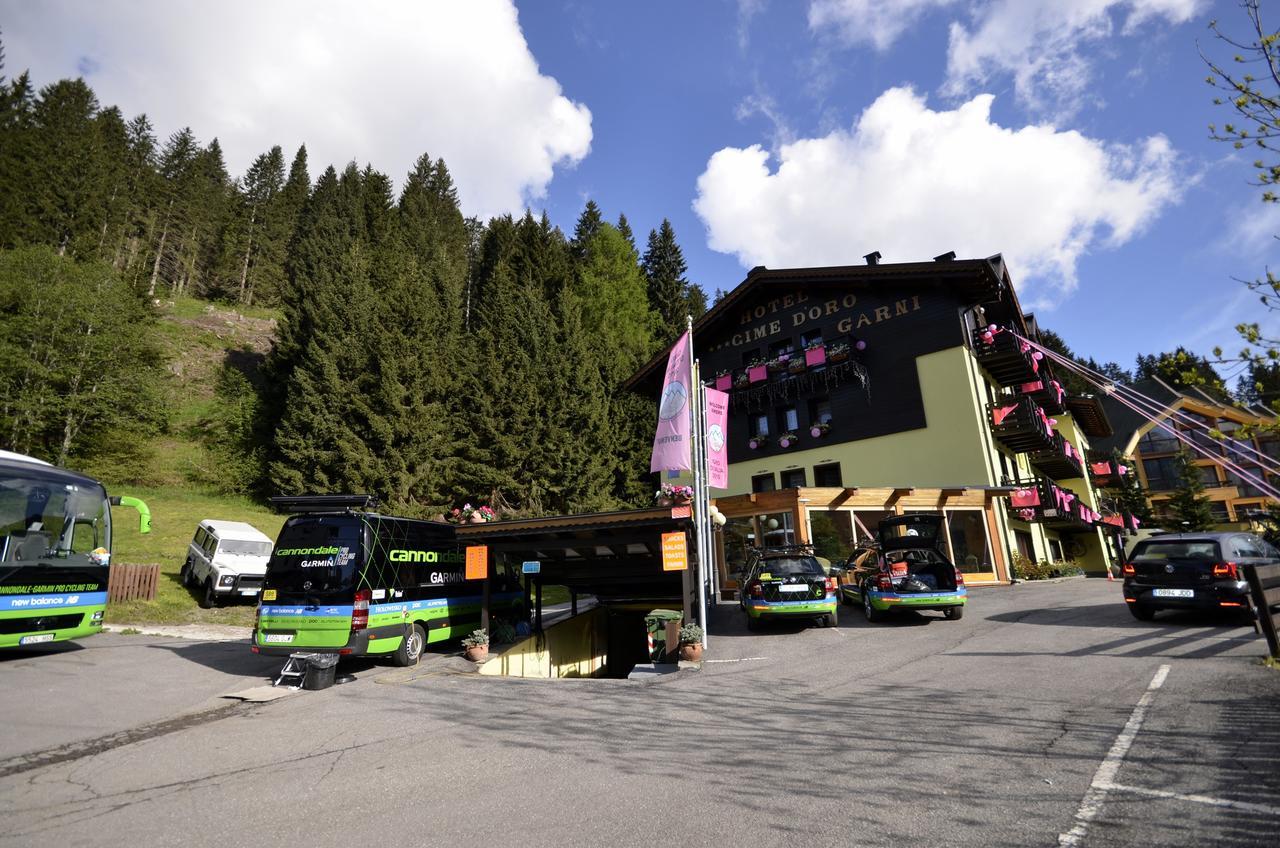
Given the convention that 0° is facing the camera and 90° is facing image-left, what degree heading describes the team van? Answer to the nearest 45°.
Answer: approximately 225°

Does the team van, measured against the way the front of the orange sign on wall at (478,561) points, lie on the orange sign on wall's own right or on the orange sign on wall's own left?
on the orange sign on wall's own right

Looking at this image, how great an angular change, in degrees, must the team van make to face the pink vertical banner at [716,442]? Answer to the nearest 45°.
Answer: approximately 45° to its right

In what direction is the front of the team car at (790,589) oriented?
away from the camera

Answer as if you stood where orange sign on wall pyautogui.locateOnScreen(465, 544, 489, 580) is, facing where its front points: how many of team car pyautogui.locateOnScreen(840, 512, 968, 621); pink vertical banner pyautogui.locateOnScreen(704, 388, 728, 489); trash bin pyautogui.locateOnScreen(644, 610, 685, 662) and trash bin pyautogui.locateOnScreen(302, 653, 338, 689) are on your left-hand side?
3

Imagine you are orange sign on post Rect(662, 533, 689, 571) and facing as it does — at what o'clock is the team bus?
The team bus is roughly at 3 o'clock from the orange sign on post.

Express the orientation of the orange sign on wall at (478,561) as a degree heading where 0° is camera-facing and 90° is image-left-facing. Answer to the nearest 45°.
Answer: approximately 0°

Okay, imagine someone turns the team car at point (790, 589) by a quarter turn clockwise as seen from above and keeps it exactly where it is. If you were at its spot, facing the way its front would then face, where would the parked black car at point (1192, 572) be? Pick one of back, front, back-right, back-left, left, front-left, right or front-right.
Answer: front

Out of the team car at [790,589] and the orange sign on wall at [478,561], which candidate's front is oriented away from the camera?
the team car

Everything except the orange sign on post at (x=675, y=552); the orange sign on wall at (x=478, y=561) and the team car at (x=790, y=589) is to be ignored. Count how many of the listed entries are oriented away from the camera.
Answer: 1

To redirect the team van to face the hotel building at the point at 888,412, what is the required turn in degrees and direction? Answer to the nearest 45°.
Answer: approximately 45° to its right

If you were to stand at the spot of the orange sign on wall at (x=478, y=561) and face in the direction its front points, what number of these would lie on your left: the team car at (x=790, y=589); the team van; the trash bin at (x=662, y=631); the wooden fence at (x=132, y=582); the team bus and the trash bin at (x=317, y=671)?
2

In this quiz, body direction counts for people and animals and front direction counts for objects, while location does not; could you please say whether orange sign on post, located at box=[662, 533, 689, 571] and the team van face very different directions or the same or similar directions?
very different directions

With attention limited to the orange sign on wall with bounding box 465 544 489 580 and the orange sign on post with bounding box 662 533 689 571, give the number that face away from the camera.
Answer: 0

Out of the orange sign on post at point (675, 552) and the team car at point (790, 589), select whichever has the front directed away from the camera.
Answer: the team car

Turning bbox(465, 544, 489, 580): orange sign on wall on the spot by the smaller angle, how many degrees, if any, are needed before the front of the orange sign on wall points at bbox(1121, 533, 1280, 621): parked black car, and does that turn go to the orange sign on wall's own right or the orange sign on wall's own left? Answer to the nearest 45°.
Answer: approximately 45° to the orange sign on wall's own left

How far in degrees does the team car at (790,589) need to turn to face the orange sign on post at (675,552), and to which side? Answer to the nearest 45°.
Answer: approximately 135° to its left

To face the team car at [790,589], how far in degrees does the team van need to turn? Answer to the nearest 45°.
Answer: approximately 45° to its right

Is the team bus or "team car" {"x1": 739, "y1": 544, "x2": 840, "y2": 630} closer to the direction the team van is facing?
the team car

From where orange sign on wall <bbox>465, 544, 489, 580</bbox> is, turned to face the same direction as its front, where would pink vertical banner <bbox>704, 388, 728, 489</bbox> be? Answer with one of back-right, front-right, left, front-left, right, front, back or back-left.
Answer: left

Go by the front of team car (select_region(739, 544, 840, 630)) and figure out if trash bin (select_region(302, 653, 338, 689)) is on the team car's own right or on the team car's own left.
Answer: on the team car's own left
